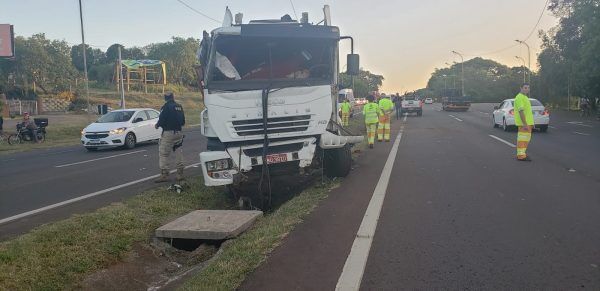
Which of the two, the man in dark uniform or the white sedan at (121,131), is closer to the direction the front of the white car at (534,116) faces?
the white sedan

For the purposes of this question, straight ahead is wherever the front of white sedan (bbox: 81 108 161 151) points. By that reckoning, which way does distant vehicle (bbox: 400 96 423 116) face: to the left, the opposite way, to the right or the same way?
the opposite way

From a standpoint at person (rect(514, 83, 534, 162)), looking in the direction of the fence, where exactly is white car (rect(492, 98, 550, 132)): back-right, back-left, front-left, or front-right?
front-right

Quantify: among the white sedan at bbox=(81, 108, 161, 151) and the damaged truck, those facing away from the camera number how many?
0

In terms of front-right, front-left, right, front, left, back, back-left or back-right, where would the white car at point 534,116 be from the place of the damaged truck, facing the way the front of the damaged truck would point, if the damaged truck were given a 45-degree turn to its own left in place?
left

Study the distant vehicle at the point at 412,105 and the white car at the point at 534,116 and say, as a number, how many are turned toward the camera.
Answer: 0

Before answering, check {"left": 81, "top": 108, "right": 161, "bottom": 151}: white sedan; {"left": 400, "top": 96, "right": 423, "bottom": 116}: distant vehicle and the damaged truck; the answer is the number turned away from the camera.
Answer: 1

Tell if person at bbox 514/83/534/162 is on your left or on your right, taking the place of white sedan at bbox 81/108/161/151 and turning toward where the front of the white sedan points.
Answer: on your left

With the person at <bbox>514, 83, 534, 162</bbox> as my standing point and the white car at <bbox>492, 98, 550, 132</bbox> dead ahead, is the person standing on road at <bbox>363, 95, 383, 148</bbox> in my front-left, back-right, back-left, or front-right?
front-left

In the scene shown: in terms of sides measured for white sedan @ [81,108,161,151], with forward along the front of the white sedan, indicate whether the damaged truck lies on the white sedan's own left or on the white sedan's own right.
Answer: on the white sedan's own left

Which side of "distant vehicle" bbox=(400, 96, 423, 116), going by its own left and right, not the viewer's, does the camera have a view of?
back

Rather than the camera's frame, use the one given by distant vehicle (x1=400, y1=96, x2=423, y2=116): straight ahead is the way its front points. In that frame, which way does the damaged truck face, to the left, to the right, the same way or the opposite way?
the opposite way

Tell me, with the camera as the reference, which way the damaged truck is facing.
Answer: facing the viewer

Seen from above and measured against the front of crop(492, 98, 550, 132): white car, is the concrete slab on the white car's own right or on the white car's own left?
on the white car's own left

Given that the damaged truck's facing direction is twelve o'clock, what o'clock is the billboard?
The billboard is roughly at 5 o'clock from the damaged truck.

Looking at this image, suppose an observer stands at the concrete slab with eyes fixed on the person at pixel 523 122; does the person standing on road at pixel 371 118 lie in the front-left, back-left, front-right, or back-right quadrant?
front-left

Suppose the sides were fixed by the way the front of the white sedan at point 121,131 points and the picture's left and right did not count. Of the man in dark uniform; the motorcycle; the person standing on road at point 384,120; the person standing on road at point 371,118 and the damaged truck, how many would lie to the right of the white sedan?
1

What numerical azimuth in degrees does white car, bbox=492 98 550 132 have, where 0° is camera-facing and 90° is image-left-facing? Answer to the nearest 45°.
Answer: approximately 135°

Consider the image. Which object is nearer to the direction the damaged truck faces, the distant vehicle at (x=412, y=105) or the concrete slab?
the concrete slab

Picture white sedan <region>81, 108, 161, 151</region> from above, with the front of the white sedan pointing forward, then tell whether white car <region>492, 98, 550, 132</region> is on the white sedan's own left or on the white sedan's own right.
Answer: on the white sedan's own left
